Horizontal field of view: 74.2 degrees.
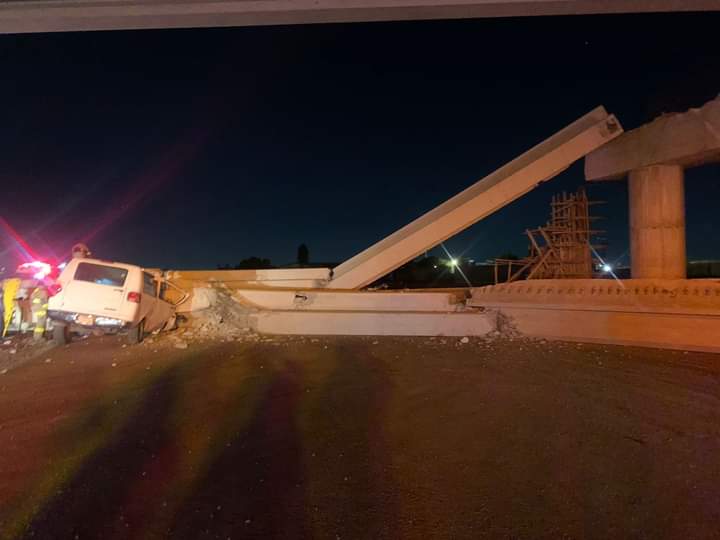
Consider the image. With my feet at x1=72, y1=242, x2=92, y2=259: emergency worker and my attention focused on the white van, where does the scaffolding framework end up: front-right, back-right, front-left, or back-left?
front-left

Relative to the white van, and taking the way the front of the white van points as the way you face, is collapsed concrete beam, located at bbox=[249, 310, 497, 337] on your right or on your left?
on your right

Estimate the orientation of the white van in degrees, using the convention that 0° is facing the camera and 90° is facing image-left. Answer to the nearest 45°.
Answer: approximately 225°

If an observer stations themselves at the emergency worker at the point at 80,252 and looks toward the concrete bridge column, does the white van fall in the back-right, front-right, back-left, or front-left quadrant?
front-right

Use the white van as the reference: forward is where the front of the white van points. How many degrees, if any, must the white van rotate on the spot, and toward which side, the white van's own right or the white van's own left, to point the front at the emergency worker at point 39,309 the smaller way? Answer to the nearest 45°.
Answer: approximately 90° to the white van's own left

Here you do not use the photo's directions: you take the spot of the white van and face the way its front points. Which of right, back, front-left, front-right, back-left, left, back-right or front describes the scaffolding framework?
front-right

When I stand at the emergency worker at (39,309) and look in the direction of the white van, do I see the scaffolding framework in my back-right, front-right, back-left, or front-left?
front-left

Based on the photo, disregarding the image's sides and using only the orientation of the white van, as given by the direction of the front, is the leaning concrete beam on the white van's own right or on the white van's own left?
on the white van's own right
